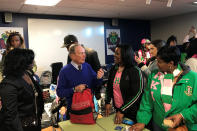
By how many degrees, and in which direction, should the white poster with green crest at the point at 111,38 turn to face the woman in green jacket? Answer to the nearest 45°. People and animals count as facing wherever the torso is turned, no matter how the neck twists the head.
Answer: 0° — it already faces them

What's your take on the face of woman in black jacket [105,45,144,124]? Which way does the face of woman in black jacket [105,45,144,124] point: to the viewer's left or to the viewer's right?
to the viewer's left

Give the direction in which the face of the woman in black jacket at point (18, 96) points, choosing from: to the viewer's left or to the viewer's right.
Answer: to the viewer's right

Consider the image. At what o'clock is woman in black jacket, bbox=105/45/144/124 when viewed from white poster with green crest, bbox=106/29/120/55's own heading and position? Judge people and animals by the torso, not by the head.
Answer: The woman in black jacket is roughly at 12 o'clock from the white poster with green crest.

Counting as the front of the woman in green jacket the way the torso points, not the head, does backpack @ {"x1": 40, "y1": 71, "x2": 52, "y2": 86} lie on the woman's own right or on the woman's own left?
on the woman's own right
